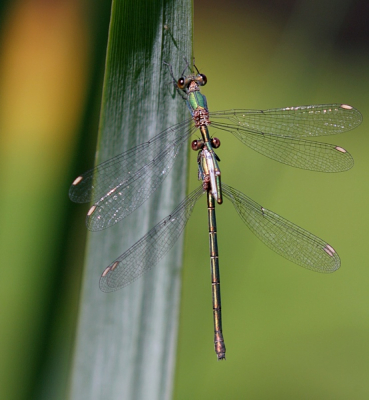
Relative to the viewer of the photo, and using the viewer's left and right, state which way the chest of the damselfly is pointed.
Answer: facing away from the viewer
